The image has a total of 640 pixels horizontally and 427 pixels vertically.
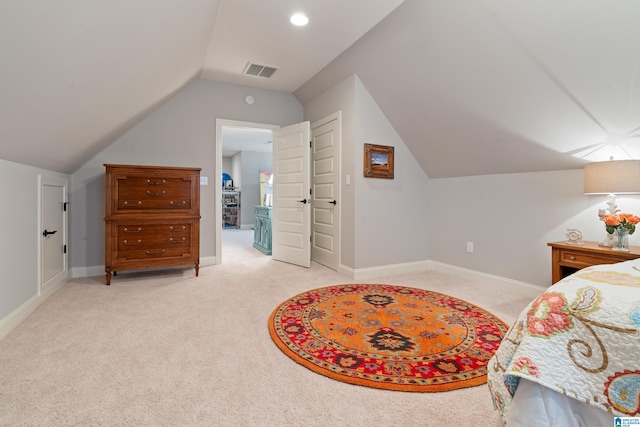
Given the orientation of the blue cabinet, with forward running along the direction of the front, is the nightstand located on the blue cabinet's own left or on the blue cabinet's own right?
on the blue cabinet's own left

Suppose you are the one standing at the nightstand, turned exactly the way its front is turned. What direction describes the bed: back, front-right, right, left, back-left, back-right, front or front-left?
front-left

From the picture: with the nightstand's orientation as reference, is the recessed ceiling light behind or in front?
in front

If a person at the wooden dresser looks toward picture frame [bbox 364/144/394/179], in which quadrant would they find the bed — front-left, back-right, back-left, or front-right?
front-right

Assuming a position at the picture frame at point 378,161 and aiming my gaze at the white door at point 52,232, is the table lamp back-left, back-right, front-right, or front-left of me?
back-left

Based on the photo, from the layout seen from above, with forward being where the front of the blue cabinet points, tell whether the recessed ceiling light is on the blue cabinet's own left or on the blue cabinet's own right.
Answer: on the blue cabinet's own left

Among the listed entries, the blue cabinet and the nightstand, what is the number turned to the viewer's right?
0

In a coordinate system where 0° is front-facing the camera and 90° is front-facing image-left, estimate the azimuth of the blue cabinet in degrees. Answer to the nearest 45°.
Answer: approximately 45°

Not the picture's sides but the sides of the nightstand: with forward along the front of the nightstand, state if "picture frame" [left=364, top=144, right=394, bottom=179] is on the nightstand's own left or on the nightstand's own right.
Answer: on the nightstand's own right

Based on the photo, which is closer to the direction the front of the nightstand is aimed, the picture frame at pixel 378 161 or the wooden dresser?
the wooden dresser

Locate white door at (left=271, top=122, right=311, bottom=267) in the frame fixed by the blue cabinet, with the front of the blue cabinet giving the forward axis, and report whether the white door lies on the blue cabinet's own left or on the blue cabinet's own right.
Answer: on the blue cabinet's own left

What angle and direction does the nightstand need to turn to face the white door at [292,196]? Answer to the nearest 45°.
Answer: approximately 45° to its right

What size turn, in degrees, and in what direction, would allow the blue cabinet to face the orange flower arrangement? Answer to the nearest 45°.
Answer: approximately 90° to its left

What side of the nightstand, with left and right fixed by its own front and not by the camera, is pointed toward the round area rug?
front
